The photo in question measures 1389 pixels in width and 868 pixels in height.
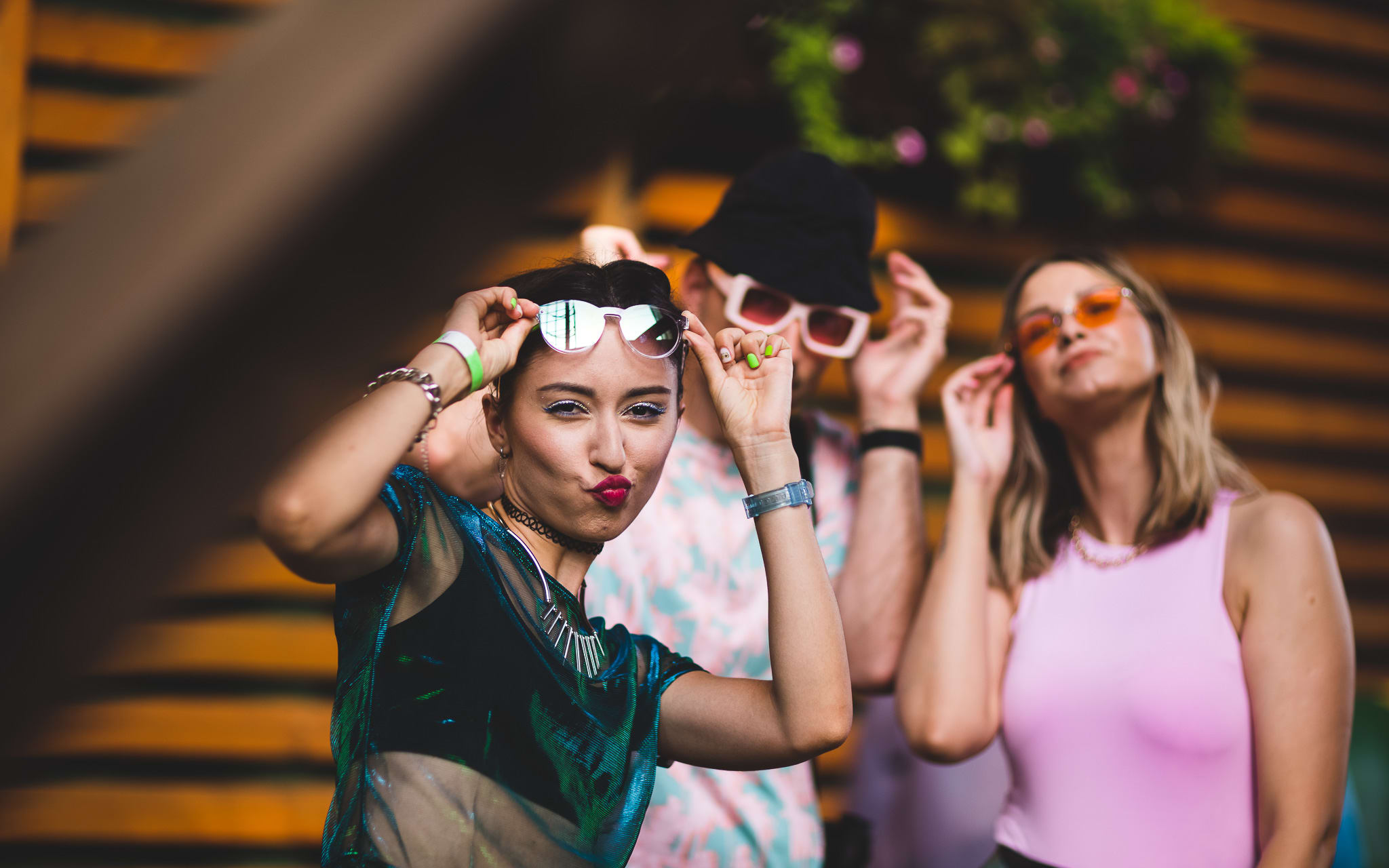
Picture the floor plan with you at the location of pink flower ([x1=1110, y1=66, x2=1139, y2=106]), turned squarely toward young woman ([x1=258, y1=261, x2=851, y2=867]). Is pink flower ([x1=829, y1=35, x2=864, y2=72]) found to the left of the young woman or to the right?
right

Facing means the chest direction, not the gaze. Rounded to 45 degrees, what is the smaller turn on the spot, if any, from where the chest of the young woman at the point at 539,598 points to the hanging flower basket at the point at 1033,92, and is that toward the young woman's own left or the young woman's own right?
approximately 90° to the young woman's own left

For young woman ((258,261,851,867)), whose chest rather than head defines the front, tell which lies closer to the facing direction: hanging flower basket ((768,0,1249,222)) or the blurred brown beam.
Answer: the blurred brown beam

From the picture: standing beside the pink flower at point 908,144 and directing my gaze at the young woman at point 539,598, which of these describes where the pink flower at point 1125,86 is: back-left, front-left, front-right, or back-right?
back-left

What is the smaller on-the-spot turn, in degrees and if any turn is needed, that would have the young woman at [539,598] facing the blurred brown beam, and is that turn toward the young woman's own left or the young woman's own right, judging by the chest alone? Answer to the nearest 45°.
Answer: approximately 45° to the young woman's own right

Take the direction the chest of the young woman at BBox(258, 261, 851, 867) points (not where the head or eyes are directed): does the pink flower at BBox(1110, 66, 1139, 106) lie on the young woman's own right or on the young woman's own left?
on the young woman's own left

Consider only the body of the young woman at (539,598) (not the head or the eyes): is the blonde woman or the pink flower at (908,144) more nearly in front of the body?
the blonde woman

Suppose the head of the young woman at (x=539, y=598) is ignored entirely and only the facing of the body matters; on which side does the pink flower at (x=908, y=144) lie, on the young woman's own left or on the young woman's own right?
on the young woman's own left

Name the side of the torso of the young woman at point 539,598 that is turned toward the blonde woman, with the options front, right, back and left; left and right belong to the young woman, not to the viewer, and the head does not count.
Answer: left
